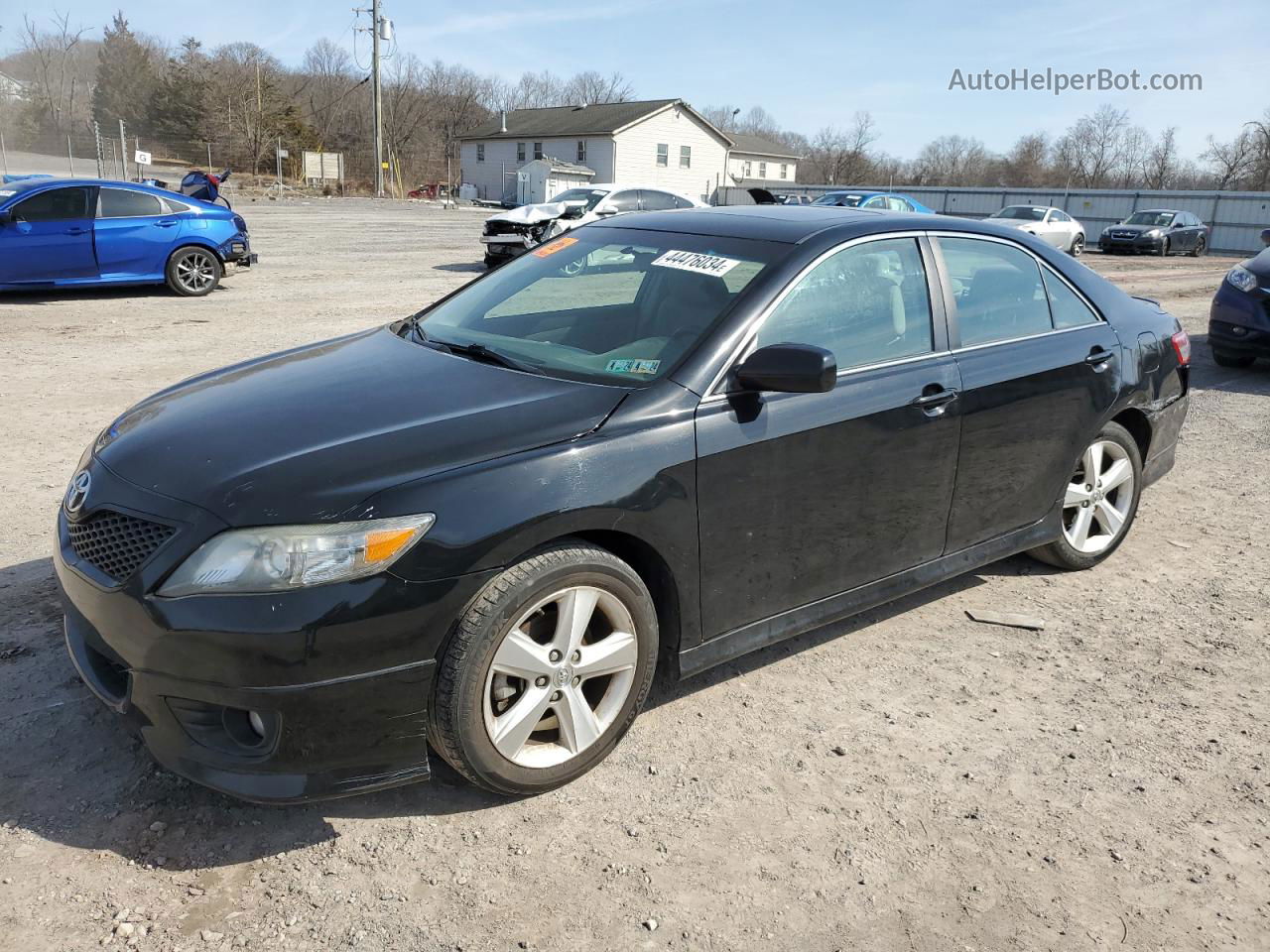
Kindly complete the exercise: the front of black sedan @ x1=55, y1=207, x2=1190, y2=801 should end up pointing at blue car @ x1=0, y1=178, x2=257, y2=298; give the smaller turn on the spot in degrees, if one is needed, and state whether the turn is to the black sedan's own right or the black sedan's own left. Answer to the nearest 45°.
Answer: approximately 90° to the black sedan's own right

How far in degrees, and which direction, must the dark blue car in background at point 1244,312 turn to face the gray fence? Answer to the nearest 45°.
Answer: approximately 135° to its right

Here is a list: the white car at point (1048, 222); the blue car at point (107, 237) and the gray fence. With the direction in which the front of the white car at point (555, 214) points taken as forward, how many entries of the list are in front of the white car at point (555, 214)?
1

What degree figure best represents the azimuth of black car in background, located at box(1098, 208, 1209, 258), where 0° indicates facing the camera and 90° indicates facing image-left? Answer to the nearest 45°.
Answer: approximately 45°

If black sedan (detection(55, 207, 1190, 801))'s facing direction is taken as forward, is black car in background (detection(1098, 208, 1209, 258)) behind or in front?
behind

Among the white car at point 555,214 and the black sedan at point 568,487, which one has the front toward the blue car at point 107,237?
the white car

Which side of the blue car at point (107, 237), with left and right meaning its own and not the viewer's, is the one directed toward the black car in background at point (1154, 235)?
back

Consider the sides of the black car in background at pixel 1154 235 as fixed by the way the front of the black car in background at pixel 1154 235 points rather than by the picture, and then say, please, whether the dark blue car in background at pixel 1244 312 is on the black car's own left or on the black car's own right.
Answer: on the black car's own left

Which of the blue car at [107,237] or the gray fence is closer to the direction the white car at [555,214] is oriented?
the blue car

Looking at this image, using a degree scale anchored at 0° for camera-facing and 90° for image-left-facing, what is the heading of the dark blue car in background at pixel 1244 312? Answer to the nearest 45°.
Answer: approximately 45°

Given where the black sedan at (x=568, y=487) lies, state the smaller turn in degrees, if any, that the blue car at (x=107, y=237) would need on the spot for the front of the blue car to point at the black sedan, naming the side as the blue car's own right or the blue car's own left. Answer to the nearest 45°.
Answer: approximately 90° to the blue car's own left

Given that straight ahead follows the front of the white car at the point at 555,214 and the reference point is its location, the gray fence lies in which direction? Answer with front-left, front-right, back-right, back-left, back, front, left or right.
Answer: back

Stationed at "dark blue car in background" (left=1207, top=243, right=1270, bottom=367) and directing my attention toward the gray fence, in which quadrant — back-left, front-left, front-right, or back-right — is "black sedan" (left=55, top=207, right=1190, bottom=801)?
back-left

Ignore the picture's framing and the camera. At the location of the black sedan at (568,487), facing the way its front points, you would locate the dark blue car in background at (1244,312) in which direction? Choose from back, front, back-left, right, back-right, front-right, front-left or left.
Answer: back
